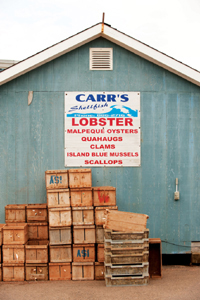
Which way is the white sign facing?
toward the camera

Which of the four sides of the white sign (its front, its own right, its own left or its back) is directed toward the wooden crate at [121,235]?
front

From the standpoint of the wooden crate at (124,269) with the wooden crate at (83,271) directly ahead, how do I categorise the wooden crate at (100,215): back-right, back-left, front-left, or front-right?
front-right

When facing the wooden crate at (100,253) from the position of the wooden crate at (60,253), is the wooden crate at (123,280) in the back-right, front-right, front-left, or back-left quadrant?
front-right

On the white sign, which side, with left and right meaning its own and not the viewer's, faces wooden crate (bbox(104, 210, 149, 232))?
front

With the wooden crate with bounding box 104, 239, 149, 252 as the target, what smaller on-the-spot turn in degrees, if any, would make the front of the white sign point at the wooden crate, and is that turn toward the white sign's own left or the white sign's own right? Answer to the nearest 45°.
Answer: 0° — it already faces it
